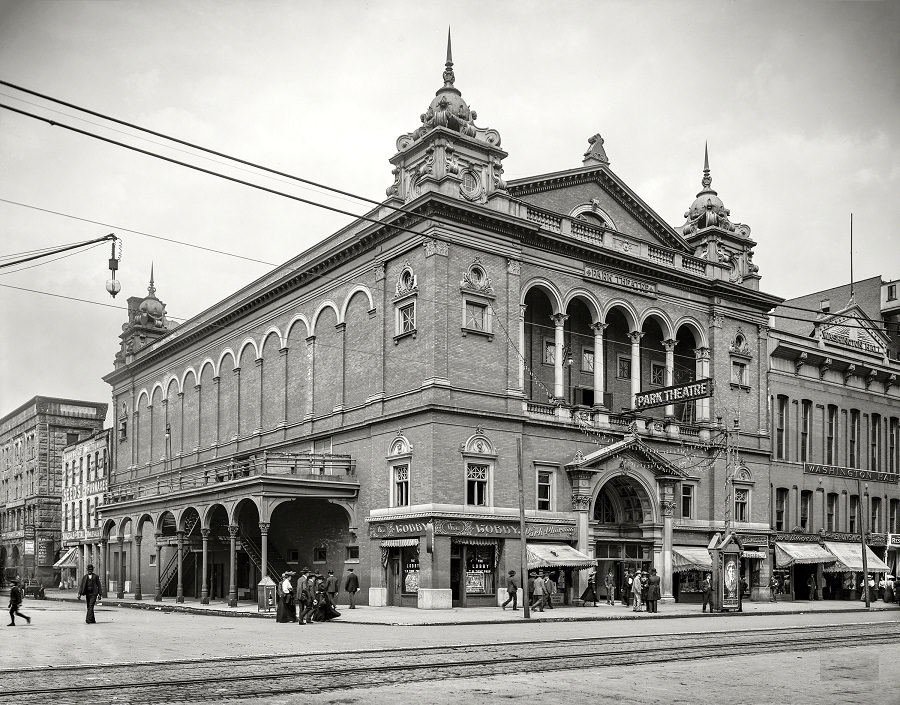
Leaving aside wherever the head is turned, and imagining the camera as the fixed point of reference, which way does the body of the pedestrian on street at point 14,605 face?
to the viewer's left

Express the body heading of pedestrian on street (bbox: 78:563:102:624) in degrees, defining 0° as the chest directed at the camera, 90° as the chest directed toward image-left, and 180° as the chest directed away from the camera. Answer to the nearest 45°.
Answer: approximately 0°

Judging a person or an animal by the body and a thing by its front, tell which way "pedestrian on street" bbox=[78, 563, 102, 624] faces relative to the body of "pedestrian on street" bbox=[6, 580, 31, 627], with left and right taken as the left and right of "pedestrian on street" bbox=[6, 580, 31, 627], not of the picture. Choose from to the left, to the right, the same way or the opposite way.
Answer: to the left
